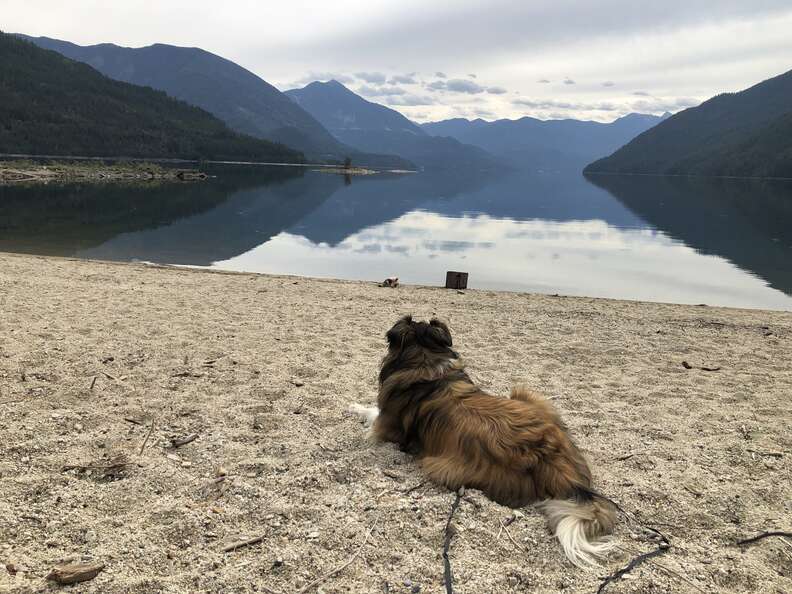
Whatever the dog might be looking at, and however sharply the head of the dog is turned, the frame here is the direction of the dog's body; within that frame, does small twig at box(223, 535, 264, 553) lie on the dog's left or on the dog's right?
on the dog's left

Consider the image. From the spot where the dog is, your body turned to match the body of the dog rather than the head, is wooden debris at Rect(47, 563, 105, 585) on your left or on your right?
on your left

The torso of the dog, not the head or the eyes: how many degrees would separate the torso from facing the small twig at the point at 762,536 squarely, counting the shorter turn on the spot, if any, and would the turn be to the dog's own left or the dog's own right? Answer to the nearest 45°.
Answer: approximately 135° to the dog's own right

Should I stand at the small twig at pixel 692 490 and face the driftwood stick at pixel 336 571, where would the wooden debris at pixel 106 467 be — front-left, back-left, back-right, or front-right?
front-right

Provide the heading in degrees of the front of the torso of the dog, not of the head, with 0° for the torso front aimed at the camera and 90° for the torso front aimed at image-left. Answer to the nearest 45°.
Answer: approximately 135°

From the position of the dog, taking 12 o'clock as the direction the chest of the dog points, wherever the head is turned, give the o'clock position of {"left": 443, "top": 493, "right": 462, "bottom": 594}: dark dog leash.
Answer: The dark dog leash is roughly at 8 o'clock from the dog.

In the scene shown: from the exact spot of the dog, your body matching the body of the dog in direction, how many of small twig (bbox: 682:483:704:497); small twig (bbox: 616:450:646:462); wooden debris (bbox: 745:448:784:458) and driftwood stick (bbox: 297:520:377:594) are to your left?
1

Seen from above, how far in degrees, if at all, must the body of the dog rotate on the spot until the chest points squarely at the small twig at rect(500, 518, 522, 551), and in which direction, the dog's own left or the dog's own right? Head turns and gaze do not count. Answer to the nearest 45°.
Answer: approximately 135° to the dog's own left

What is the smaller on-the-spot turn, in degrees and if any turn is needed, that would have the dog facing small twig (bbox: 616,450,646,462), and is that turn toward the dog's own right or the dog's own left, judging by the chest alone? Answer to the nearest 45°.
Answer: approximately 90° to the dog's own right

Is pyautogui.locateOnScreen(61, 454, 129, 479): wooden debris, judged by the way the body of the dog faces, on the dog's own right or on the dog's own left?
on the dog's own left

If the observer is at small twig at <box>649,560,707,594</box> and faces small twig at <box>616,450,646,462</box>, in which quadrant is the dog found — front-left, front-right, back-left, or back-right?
front-left
